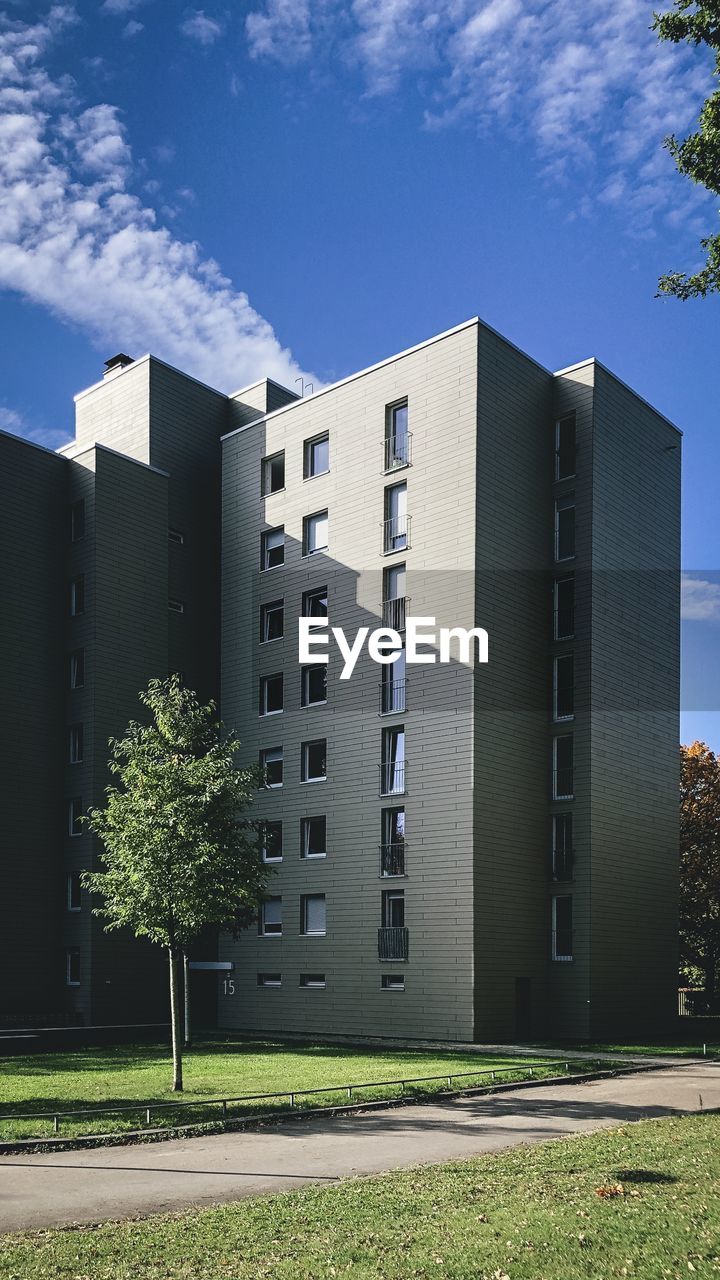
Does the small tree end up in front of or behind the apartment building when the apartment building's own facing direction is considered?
in front

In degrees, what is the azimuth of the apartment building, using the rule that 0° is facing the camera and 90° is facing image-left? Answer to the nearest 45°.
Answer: approximately 45°
